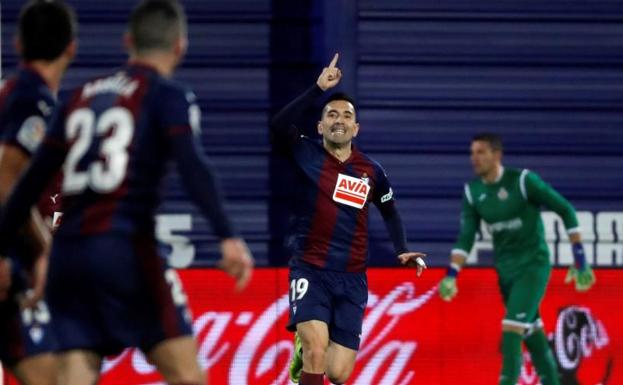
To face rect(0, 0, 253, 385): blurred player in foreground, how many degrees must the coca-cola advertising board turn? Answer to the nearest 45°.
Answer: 0° — it already faces them

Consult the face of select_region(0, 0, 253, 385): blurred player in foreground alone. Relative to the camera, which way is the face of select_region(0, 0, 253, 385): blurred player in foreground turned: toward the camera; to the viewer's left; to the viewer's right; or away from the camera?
away from the camera

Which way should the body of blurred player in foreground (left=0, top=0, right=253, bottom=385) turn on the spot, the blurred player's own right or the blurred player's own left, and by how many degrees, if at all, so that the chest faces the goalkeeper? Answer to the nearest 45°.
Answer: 0° — they already face them

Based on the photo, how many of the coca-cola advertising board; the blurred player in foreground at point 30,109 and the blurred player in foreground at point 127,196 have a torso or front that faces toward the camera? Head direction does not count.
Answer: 1

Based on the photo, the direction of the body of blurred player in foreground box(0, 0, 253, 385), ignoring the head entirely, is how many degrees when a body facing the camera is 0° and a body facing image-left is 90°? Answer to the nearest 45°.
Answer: approximately 225°

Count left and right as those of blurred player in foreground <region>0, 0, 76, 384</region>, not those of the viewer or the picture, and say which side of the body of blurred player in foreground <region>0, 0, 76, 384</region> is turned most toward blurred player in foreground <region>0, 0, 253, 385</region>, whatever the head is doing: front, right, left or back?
right

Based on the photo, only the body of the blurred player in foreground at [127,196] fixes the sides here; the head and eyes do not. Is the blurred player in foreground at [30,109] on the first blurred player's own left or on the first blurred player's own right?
on the first blurred player's own left

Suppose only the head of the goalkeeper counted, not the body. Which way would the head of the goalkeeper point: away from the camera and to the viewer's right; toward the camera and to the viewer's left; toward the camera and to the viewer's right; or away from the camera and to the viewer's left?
toward the camera and to the viewer's left

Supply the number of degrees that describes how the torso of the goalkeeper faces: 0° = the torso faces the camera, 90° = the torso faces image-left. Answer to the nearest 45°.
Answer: approximately 45°

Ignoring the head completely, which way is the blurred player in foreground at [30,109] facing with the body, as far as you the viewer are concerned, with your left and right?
facing away from the viewer and to the right of the viewer

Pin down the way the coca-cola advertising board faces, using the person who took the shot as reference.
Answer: facing the viewer
